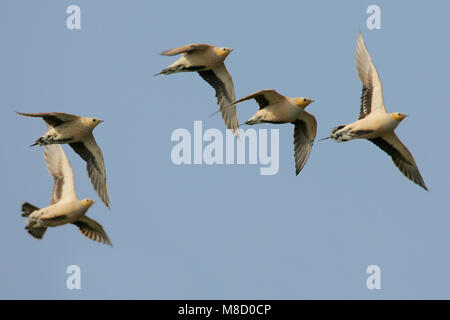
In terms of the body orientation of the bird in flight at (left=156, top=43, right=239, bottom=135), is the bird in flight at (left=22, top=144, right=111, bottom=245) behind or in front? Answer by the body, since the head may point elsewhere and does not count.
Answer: behind

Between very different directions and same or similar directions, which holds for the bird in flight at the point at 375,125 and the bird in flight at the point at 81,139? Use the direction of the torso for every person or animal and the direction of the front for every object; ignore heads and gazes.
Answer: same or similar directions

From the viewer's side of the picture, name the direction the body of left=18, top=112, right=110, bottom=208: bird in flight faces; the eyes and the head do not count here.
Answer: to the viewer's right

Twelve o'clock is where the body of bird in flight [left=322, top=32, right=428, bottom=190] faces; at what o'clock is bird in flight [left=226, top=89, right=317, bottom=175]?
bird in flight [left=226, top=89, right=317, bottom=175] is roughly at 6 o'clock from bird in flight [left=322, top=32, right=428, bottom=190].

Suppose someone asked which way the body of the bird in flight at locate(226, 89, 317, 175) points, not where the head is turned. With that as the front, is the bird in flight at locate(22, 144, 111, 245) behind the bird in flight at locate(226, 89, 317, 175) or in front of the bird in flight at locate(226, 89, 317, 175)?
behind

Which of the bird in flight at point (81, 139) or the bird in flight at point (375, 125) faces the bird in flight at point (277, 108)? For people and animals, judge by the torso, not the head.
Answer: the bird in flight at point (81, 139)

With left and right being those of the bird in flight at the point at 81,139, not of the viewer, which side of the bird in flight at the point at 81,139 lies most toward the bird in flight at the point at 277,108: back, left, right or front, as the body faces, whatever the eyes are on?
front

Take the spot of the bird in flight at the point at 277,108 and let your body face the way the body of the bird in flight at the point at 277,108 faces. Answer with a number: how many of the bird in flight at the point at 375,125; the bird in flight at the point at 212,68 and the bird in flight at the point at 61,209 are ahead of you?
1

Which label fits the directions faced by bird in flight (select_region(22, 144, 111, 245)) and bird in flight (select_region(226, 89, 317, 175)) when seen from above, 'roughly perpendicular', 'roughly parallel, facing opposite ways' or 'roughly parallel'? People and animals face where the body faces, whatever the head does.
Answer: roughly parallel

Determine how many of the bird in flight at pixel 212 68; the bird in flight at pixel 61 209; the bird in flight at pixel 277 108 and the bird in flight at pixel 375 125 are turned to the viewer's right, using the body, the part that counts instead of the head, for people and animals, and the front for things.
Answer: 4

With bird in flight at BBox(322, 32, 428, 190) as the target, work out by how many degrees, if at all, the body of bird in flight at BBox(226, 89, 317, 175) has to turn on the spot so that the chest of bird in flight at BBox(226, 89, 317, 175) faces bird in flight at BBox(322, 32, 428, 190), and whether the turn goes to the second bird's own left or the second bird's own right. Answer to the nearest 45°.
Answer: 0° — it already faces it

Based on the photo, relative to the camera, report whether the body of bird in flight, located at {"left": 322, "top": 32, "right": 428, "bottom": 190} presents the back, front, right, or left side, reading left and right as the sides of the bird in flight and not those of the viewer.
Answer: right

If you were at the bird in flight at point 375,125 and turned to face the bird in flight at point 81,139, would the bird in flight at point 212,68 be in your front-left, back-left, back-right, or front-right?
front-right

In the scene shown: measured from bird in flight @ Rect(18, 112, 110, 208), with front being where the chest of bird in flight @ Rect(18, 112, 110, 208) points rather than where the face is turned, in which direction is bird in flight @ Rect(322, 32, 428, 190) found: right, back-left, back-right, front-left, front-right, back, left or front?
front

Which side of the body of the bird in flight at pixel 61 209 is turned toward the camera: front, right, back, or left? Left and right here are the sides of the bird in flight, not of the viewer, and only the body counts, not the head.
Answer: right
